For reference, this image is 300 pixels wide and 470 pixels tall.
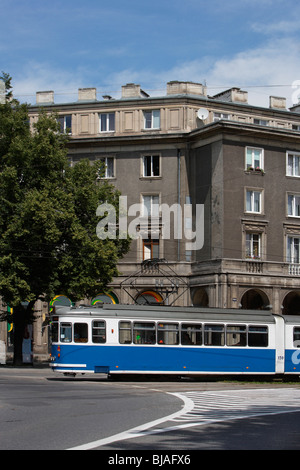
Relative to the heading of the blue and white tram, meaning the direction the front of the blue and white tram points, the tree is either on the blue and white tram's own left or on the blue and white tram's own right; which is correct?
on the blue and white tram's own right

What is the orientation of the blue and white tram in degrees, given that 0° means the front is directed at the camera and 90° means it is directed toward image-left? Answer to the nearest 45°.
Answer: approximately 90°
